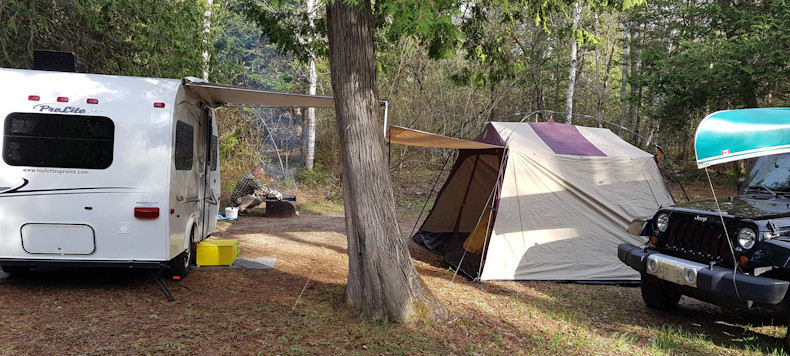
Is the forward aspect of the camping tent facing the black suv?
no

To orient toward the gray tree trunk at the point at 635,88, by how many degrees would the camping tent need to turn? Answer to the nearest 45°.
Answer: approximately 135° to its right

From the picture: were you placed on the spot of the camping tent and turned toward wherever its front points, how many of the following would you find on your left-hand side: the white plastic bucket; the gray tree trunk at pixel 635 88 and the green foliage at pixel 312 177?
0

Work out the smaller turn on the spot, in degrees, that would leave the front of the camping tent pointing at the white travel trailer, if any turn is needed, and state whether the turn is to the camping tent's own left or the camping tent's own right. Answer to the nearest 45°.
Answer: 0° — it already faces it

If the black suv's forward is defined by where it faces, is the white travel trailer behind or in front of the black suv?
in front

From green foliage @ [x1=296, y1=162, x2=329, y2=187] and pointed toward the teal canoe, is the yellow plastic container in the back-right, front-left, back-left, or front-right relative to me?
front-right

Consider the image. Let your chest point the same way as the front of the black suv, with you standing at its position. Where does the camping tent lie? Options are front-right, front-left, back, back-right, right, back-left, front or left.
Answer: right

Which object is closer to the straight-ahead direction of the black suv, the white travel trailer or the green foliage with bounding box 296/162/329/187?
the white travel trailer

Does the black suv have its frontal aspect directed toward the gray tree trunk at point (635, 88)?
no

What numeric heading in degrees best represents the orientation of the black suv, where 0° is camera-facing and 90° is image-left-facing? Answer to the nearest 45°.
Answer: approximately 45°

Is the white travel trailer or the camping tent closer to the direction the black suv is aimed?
the white travel trailer

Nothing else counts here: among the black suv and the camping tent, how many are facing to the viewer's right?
0

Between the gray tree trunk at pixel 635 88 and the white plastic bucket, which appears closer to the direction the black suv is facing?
the white plastic bucket

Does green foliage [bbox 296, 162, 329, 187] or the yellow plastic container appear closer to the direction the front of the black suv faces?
the yellow plastic container

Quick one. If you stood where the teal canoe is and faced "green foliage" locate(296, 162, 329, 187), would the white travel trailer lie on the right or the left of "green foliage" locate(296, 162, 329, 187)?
left

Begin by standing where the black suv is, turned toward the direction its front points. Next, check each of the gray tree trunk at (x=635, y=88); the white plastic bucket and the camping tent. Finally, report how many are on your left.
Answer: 0

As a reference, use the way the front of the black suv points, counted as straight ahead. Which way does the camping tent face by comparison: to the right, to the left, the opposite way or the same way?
the same way
